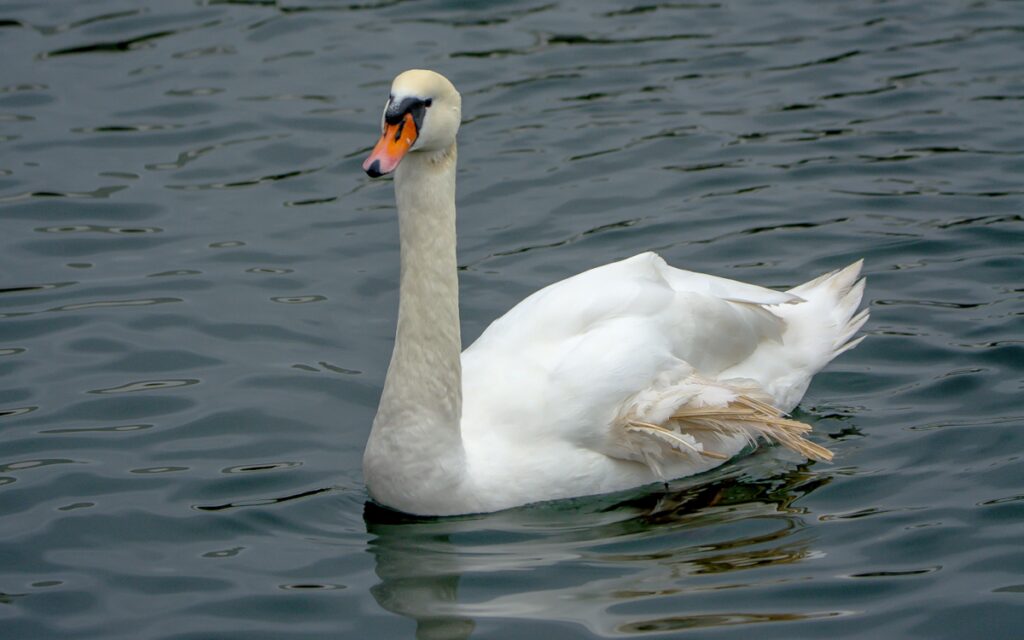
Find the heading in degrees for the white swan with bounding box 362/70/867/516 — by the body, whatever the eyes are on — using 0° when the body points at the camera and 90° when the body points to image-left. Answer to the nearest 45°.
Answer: approximately 45°
